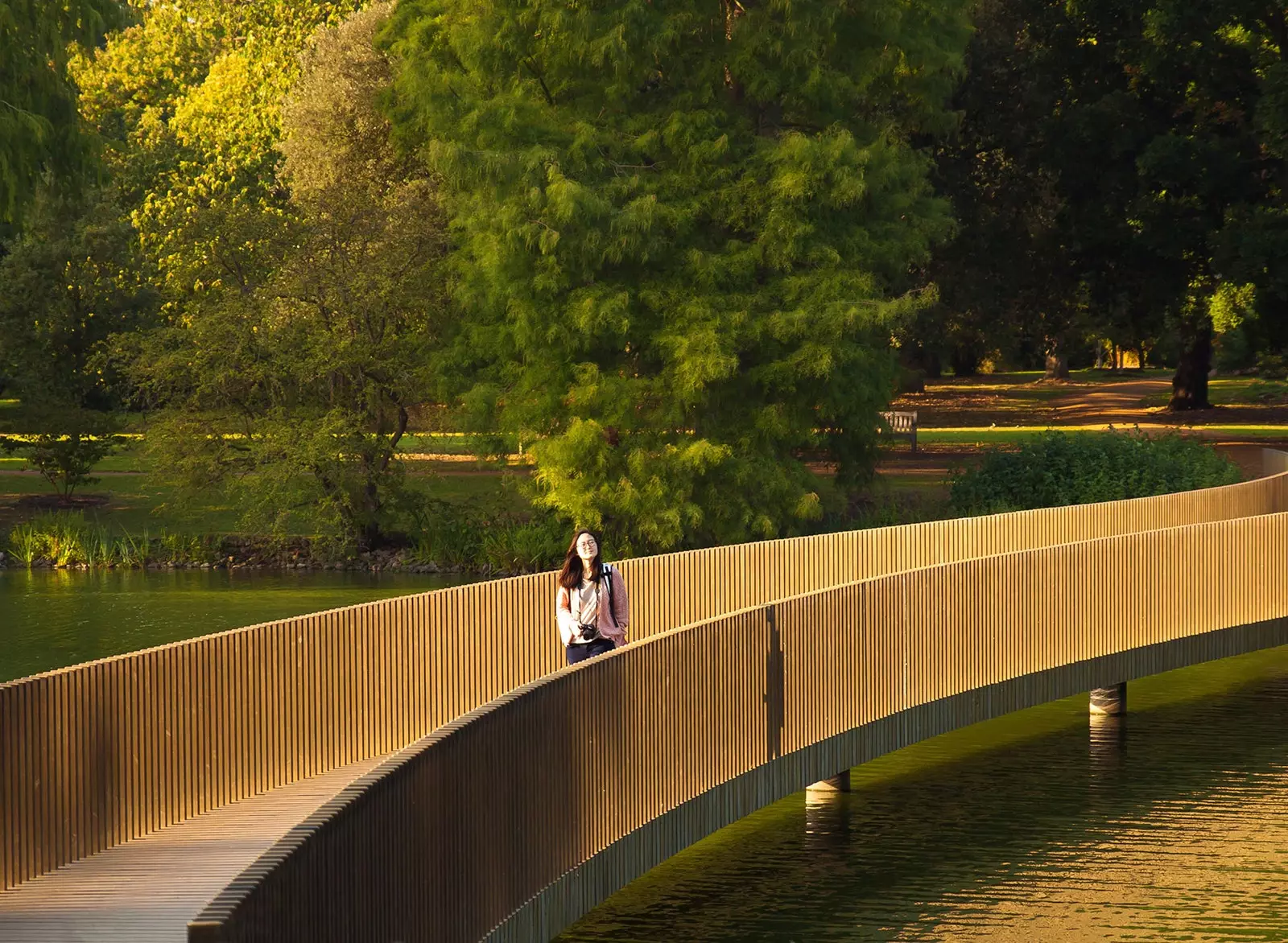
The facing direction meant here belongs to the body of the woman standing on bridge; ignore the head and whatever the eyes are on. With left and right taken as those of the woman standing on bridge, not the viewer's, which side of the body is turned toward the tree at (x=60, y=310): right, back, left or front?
back

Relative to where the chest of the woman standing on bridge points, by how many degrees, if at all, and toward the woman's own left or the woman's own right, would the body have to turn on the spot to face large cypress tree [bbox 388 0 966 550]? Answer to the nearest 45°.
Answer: approximately 180°

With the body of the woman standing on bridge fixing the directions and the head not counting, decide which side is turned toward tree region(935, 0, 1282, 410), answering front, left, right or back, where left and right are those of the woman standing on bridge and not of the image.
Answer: back

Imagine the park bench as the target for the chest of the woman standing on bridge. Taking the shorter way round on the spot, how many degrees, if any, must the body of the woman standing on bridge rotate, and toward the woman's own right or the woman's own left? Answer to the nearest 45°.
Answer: approximately 180°

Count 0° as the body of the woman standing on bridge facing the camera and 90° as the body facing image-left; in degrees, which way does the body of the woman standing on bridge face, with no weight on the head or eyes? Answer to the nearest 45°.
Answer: approximately 0°
